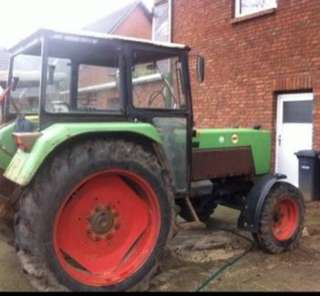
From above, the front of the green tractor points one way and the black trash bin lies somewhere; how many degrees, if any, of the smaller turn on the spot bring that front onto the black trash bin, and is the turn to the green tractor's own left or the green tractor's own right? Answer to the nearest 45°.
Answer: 0° — it already faces it

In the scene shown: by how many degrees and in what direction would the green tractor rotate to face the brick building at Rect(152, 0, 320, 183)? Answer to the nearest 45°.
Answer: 0° — it already faces it

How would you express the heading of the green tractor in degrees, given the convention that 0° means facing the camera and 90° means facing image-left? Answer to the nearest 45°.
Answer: approximately 225°
